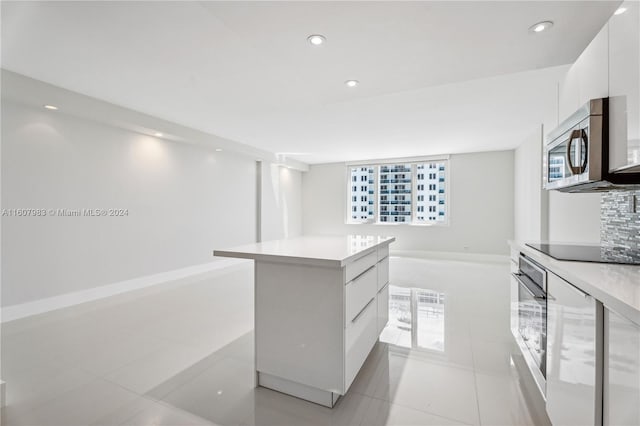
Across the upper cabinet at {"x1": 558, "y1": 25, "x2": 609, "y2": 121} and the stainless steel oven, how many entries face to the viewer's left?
2

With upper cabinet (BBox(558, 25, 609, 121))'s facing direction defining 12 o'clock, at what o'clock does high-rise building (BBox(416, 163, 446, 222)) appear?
The high-rise building is roughly at 2 o'clock from the upper cabinet.

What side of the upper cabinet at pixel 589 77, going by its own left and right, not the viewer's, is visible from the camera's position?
left

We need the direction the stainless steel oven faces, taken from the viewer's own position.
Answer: facing to the left of the viewer

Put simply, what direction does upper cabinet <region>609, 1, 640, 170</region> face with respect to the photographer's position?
facing to the left of the viewer

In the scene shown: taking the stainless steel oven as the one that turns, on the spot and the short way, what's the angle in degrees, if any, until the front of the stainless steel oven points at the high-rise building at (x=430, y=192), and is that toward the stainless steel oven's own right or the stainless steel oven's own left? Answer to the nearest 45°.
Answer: approximately 90° to the stainless steel oven's own right

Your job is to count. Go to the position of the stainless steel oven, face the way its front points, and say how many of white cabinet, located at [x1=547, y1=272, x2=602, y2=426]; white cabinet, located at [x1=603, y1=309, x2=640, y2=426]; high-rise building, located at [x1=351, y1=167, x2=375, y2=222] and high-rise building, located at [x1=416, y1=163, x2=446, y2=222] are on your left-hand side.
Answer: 2
